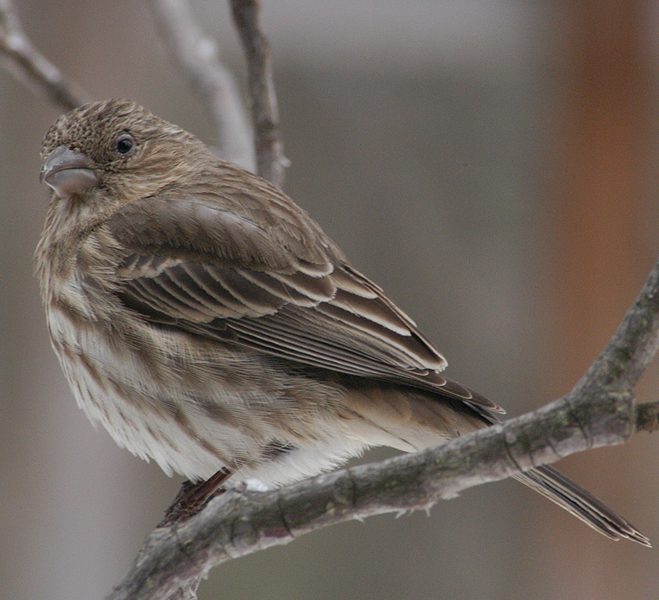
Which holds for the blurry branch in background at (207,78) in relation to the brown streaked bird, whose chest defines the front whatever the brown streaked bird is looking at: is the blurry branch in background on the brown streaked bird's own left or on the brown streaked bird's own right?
on the brown streaked bird's own right

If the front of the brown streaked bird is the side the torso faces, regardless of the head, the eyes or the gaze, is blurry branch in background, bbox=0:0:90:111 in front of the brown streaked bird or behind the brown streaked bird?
in front

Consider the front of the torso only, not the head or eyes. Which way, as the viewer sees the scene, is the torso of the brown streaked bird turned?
to the viewer's left
